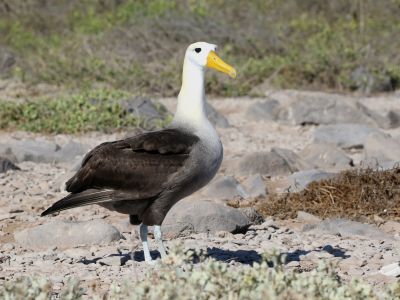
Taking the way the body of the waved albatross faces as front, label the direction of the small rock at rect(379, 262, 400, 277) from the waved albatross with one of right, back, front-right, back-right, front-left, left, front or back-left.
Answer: front

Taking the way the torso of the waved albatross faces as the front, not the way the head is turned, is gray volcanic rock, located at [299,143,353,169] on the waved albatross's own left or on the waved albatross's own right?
on the waved albatross's own left

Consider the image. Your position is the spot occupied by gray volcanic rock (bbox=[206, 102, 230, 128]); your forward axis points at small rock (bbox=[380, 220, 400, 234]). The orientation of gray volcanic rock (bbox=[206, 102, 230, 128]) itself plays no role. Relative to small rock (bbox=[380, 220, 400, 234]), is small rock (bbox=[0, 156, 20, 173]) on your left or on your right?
right

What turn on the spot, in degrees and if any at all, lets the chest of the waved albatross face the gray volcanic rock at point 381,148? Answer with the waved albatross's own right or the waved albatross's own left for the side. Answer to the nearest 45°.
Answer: approximately 45° to the waved albatross's own left

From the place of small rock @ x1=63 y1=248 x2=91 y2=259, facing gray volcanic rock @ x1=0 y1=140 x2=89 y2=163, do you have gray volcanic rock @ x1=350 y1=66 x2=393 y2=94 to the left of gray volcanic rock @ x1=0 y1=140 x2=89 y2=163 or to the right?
right

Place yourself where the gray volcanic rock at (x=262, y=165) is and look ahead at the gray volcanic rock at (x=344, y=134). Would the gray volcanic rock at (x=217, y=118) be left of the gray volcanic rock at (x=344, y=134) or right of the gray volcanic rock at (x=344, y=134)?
left

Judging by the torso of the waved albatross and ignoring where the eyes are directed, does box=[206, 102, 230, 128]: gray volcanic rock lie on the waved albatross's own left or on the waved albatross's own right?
on the waved albatross's own left

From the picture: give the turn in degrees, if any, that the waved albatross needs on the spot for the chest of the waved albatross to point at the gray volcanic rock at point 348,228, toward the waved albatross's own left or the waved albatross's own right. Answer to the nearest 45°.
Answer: approximately 45° to the waved albatross's own left

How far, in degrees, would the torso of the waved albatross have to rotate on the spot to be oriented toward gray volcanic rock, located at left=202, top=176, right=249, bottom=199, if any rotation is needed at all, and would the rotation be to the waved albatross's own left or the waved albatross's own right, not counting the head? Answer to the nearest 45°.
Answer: approximately 90° to the waved albatross's own left

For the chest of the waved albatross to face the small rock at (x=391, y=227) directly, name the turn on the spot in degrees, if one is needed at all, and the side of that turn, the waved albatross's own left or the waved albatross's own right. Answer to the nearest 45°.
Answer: approximately 45° to the waved albatross's own left

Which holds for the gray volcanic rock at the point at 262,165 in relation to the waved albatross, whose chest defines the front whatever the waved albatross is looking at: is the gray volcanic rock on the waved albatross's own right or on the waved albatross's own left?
on the waved albatross's own left

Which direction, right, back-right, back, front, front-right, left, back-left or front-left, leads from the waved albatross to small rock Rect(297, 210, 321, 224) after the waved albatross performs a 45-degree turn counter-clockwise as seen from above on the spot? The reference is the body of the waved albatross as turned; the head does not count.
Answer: front

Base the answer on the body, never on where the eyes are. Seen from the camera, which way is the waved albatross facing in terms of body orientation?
to the viewer's right

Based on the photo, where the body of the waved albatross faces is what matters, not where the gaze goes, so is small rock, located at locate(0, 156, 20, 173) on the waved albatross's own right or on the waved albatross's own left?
on the waved albatross's own left

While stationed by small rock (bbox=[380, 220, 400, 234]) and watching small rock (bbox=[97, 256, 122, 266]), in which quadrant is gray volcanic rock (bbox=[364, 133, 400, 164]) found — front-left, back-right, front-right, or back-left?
back-right
